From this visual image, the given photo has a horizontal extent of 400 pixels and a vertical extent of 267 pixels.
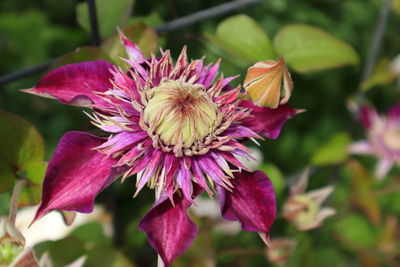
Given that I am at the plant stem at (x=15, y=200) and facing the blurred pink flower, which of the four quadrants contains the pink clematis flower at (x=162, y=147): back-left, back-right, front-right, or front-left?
front-right

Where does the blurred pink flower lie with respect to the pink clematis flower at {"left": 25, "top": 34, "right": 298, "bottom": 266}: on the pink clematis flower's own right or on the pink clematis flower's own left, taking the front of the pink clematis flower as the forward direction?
on the pink clematis flower's own left

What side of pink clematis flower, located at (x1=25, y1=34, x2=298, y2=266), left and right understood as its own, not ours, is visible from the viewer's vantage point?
front
